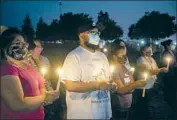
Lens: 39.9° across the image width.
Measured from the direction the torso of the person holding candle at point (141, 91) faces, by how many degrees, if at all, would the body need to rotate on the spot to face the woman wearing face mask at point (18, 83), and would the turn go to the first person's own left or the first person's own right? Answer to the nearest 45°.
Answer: approximately 45° to the first person's own right

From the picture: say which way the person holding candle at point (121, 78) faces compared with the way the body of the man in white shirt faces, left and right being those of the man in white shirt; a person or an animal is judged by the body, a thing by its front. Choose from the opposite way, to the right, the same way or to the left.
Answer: the same way

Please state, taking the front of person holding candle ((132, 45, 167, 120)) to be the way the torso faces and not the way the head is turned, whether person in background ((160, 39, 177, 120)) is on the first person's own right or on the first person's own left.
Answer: on the first person's own left

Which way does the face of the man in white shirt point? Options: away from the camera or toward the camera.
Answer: toward the camera

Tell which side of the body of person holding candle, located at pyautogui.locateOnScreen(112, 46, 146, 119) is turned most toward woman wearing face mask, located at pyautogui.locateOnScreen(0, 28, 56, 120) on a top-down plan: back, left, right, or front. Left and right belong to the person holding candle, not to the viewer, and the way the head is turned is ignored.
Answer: right

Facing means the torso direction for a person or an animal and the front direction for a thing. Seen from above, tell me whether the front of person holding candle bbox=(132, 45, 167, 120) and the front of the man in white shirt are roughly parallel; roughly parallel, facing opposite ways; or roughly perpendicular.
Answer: roughly parallel

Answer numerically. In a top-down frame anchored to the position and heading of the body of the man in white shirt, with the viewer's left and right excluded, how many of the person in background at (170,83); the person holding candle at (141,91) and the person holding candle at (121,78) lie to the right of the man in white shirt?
0

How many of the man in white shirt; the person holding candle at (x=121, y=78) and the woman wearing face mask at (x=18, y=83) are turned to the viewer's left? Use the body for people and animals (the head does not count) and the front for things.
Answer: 0

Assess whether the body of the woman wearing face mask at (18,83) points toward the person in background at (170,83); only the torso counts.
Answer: no

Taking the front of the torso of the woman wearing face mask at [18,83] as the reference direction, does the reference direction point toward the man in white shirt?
no

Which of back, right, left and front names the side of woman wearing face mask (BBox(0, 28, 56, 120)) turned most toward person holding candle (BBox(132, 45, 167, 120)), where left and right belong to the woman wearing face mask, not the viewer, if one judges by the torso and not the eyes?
left

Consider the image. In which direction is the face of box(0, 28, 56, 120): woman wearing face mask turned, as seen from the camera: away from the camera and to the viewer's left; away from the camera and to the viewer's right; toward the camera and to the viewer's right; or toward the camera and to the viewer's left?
toward the camera and to the viewer's right

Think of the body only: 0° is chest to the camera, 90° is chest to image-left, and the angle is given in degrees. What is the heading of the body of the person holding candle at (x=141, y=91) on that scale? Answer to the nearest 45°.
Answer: approximately 315°

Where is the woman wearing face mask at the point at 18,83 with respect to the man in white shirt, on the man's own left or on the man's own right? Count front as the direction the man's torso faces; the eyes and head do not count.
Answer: on the man's own right

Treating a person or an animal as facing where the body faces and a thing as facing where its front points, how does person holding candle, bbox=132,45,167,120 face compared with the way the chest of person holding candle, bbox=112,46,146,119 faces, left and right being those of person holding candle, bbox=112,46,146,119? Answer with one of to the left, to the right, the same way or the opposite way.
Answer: the same way

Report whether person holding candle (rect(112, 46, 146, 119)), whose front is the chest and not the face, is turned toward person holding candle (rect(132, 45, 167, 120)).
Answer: no

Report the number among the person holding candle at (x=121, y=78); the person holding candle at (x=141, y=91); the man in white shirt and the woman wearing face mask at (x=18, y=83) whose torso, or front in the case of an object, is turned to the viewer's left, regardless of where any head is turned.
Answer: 0

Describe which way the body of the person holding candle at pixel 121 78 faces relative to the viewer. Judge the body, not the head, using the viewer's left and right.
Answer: facing the viewer and to the right of the viewer
